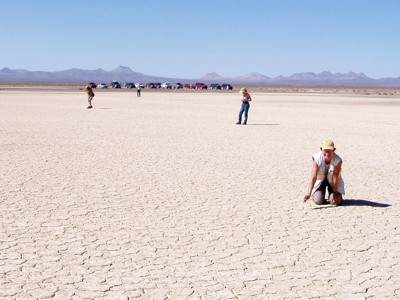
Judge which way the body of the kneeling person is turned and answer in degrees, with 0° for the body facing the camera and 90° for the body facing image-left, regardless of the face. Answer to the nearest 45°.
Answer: approximately 0°
